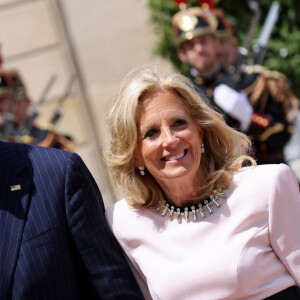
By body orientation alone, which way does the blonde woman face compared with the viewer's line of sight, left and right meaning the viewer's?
facing the viewer

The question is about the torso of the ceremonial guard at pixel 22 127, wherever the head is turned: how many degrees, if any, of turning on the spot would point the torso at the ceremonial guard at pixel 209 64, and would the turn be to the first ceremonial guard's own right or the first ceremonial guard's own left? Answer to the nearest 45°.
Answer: approximately 90° to the first ceremonial guard's own left

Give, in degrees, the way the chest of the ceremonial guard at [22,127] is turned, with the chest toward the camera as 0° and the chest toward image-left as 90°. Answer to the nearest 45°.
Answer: approximately 45°

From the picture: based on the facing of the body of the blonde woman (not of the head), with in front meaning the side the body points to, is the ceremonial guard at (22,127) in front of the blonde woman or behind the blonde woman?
behind

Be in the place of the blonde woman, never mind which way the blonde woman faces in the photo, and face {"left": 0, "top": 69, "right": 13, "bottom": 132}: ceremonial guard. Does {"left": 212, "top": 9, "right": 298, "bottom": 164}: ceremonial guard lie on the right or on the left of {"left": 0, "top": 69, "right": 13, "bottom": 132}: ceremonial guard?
right

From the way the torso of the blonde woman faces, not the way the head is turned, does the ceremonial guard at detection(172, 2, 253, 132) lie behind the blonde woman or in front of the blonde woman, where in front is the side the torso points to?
behind

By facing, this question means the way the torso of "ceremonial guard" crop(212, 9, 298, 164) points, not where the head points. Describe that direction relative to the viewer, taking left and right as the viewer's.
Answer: facing the viewer and to the left of the viewer

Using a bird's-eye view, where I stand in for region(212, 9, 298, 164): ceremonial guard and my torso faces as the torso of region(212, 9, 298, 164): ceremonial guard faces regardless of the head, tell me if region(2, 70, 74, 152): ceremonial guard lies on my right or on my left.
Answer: on my right

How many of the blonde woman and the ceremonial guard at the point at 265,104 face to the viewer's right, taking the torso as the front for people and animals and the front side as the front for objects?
0

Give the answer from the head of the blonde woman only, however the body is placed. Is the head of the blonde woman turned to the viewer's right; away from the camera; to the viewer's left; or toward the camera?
toward the camera

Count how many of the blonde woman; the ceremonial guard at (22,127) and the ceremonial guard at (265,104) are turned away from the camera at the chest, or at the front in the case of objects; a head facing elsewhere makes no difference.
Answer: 0
